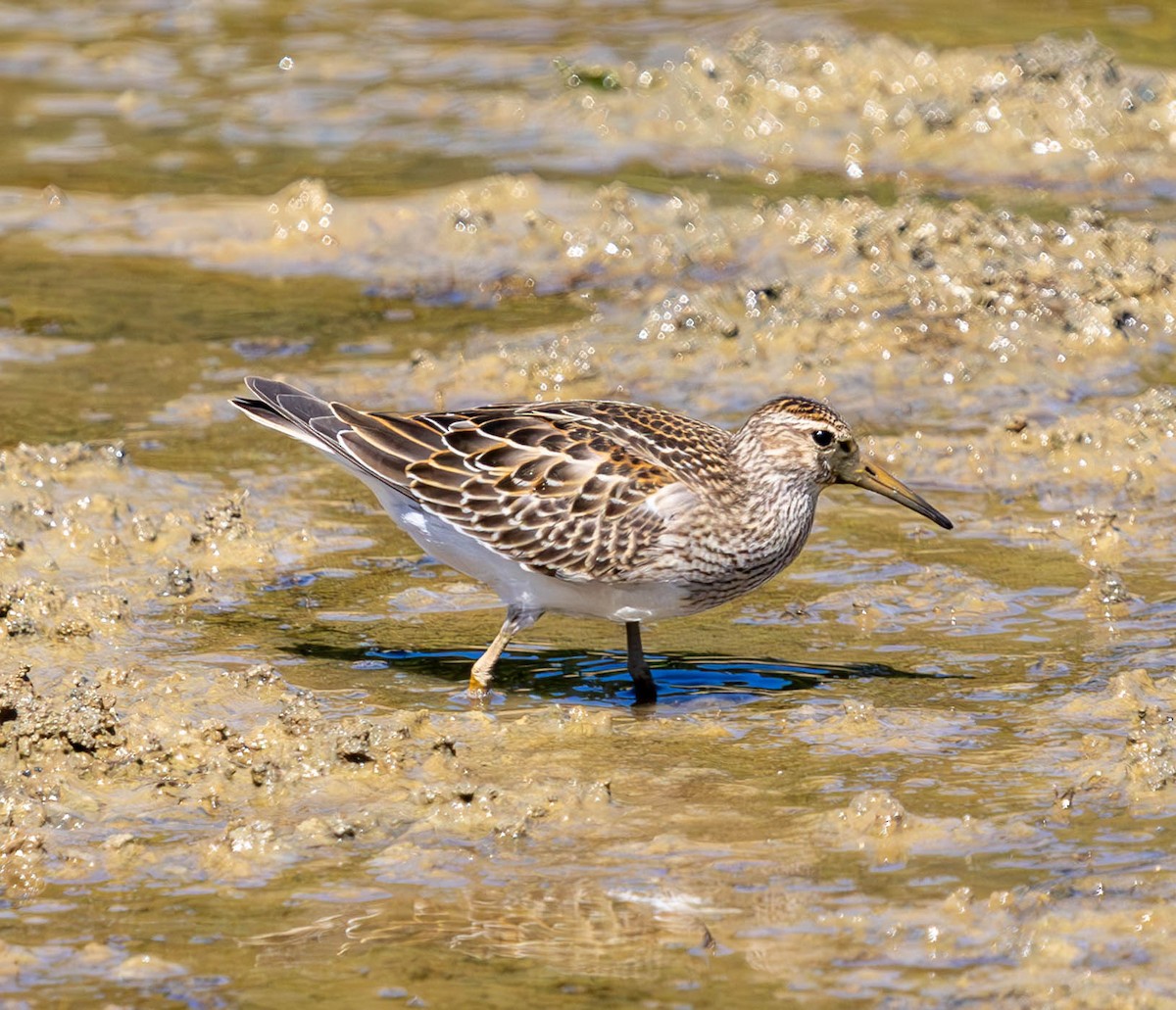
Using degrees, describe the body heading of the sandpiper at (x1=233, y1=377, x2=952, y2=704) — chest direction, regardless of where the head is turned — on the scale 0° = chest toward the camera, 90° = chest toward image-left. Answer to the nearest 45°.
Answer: approximately 270°
